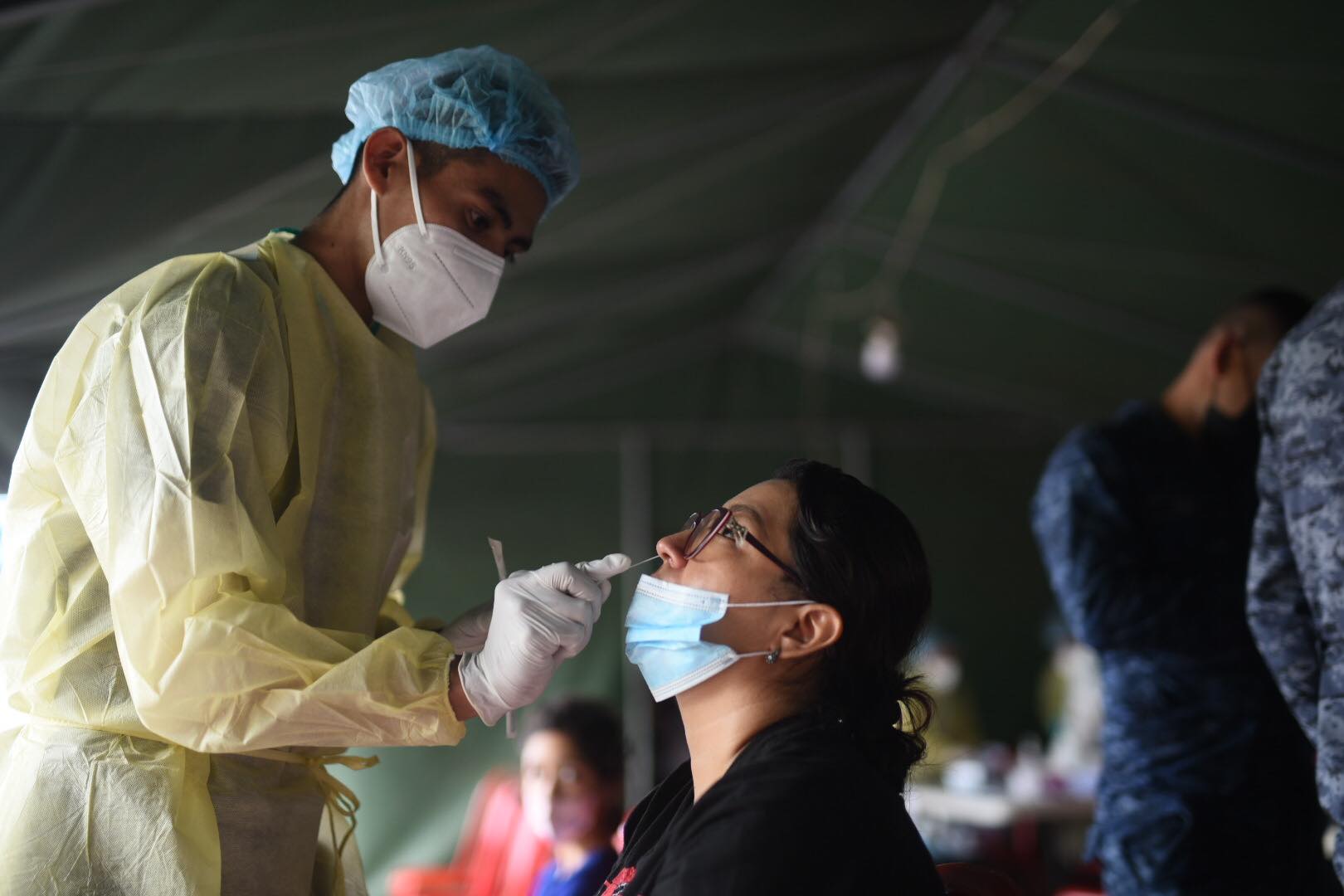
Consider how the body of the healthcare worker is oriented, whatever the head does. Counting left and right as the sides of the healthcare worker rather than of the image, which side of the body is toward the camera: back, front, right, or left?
right

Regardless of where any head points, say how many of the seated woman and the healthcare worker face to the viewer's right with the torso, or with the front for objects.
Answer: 1

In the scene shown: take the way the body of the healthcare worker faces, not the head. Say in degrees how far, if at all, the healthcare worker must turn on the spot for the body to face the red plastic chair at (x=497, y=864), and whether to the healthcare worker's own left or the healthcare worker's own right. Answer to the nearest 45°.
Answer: approximately 90° to the healthcare worker's own left

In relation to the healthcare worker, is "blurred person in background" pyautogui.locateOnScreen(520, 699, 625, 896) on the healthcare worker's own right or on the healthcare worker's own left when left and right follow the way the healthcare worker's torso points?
on the healthcare worker's own left

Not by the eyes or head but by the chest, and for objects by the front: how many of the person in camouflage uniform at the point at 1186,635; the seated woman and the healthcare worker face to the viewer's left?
1

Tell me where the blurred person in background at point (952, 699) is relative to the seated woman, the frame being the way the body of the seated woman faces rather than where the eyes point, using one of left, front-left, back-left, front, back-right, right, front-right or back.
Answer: right

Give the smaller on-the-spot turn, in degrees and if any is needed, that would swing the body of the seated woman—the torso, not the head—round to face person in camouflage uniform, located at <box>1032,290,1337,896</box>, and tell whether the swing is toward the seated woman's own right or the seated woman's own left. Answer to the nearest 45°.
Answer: approximately 135° to the seated woman's own right

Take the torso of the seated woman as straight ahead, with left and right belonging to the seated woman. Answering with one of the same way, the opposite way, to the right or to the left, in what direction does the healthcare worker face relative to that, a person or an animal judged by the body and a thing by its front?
the opposite way

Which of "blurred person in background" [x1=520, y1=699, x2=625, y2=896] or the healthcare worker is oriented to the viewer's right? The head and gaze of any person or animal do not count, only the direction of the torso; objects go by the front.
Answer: the healthcare worker

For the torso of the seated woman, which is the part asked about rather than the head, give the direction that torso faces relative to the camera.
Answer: to the viewer's left

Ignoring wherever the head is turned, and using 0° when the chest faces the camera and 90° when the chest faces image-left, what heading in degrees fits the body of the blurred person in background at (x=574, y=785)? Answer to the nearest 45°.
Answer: approximately 45°

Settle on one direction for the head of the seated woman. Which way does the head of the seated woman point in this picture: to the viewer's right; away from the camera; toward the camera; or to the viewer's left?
to the viewer's left
